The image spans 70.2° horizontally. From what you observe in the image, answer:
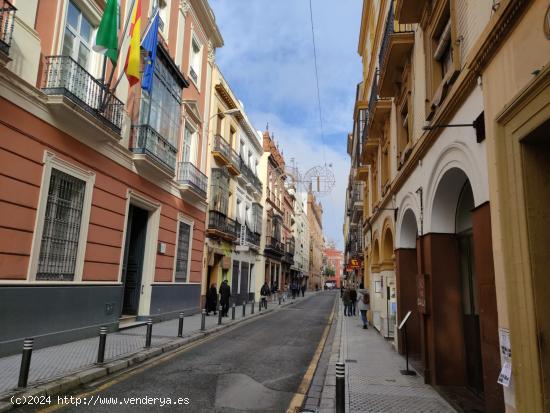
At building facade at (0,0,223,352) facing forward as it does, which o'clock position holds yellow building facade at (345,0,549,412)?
The yellow building facade is roughly at 12 o'clock from the building facade.

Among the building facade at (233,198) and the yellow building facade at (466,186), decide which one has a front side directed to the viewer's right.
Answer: the building facade

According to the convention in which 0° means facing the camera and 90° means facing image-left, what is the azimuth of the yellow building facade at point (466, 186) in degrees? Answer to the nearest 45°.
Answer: approximately 90°

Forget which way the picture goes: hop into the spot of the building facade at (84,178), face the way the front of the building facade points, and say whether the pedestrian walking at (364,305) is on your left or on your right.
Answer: on your left

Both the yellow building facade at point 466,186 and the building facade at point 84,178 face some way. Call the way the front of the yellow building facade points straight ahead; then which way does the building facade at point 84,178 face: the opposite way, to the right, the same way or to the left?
the opposite way

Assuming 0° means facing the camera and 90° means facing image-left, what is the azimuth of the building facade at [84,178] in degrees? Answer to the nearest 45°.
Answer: approximately 315°

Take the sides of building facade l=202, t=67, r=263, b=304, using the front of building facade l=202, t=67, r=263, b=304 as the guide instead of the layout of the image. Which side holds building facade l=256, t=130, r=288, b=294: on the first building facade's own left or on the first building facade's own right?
on the first building facade's own left

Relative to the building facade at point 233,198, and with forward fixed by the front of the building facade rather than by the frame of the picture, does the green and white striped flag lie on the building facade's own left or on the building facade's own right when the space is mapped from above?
on the building facade's own right

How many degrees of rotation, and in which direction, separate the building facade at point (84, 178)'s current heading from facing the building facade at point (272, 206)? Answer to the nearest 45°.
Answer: approximately 90° to its left

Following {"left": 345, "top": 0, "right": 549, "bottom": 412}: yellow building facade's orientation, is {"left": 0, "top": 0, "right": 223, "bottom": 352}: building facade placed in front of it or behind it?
in front

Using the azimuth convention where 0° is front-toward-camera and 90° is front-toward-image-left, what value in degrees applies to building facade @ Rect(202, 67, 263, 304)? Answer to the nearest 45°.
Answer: approximately 270°

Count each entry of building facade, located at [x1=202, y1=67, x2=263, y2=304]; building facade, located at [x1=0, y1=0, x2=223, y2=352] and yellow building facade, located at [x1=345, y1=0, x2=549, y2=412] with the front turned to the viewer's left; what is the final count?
1

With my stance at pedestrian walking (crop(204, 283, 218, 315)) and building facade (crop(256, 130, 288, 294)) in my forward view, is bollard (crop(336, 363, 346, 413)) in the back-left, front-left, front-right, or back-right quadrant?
back-right

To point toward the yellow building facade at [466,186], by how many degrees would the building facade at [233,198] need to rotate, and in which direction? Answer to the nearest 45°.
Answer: approximately 90° to its right
